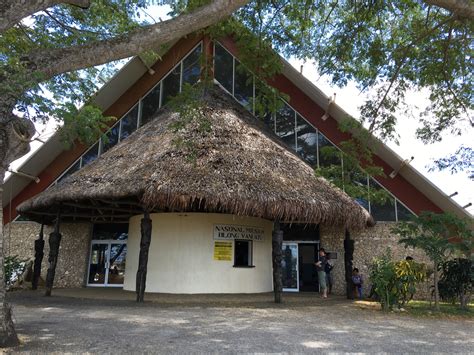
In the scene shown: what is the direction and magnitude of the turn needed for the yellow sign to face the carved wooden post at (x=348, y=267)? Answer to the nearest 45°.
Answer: approximately 90° to its left

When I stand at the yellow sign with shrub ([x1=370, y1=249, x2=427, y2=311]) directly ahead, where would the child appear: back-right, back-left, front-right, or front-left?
front-left

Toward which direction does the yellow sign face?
toward the camera

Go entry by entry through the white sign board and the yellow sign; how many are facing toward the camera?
2

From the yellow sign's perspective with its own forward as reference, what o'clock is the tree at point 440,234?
The tree is roughly at 10 o'clock from the yellow sign.

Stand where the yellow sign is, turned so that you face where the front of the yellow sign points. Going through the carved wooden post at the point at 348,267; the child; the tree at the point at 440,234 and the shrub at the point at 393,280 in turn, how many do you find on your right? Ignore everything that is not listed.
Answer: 0

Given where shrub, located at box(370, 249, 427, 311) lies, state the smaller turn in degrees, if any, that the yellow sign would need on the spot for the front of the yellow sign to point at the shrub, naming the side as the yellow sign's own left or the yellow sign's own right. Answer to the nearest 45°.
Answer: approximately 45° to the yellow sign's own left

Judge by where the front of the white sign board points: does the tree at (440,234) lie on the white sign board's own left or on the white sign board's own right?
on the white sign board's own left

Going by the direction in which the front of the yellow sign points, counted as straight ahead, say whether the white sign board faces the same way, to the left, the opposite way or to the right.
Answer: the same way

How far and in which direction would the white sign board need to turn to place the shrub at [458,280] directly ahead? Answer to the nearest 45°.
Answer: approximately 90° to its left

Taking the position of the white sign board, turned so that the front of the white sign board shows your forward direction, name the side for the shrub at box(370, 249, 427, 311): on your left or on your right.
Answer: on your left
